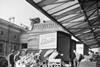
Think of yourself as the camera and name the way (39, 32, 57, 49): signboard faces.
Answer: facing the viewer and to the left of the viewer

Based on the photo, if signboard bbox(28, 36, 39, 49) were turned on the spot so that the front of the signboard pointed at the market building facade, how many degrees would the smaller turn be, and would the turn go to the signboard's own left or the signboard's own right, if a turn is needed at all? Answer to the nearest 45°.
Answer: approximately 90° to the signboard's own right

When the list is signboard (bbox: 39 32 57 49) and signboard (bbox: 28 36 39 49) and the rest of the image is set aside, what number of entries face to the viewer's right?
0

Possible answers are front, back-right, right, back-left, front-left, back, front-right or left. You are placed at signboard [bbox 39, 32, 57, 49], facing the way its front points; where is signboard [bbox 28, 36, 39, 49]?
back-right
